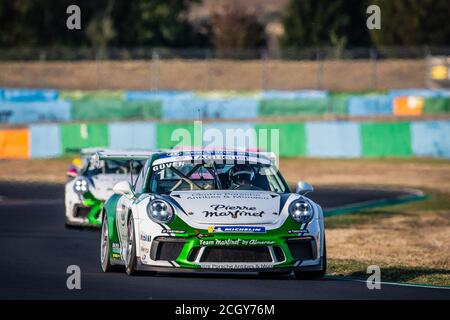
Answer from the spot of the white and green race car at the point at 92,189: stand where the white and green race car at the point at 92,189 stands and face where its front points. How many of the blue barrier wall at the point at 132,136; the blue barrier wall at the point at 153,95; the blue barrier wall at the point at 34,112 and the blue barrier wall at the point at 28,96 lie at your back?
4

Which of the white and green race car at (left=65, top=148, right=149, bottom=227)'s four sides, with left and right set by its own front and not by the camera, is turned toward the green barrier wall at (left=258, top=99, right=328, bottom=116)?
back

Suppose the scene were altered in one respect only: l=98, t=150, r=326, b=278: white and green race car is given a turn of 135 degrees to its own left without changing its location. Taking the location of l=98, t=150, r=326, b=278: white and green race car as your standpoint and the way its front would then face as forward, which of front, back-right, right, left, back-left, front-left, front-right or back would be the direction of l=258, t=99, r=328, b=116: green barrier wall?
front-left

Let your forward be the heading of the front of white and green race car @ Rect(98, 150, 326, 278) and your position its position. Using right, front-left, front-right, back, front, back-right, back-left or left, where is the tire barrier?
back

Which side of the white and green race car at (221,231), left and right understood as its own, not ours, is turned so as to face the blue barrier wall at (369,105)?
back

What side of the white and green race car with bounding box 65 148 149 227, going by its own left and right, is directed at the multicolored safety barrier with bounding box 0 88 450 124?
back

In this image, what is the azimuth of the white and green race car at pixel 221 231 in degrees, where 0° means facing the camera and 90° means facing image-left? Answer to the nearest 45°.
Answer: approximately 0°

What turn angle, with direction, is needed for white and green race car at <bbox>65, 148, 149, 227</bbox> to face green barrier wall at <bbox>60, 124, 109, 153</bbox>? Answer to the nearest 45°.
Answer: approximately 180°

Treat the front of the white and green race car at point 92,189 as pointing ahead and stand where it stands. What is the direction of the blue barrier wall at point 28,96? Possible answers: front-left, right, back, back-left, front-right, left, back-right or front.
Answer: back

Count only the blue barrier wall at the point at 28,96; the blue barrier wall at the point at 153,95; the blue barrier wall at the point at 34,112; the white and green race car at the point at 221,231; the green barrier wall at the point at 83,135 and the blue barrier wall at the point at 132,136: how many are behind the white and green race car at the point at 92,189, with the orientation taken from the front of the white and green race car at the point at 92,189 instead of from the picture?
5

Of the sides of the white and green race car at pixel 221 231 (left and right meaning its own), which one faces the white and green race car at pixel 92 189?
back

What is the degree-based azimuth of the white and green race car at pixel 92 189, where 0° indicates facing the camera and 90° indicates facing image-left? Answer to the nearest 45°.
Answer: approximately 0°

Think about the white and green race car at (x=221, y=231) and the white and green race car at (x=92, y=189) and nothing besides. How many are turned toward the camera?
2

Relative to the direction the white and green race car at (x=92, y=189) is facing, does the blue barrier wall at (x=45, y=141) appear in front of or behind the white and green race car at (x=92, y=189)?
behind

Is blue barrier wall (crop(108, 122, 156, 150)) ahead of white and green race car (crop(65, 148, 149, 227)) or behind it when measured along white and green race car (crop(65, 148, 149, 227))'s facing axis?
behind

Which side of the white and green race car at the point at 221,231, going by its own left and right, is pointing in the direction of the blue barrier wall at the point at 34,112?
back
